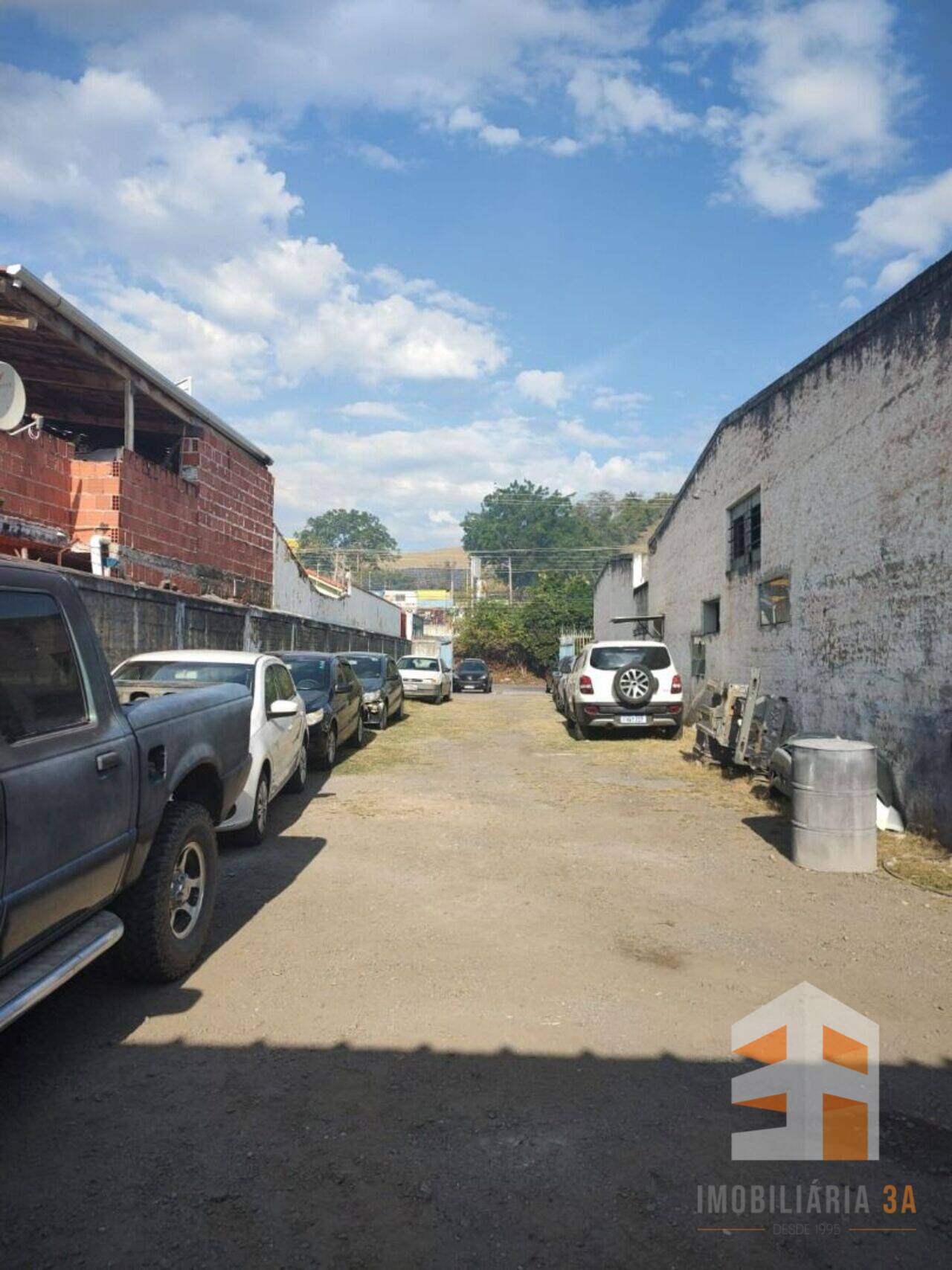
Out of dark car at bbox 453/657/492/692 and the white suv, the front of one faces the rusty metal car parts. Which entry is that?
the dark car

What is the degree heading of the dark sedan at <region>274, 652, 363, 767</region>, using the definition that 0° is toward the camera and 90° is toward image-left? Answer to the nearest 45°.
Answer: approximately 45°

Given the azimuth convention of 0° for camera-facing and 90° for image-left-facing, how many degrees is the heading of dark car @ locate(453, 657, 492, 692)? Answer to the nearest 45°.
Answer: approximately 0°

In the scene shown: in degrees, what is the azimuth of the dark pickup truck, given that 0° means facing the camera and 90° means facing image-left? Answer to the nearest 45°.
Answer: approximately 45°

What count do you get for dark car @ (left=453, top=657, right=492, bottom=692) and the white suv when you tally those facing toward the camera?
1

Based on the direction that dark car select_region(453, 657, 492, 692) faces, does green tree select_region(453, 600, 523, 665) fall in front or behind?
behind

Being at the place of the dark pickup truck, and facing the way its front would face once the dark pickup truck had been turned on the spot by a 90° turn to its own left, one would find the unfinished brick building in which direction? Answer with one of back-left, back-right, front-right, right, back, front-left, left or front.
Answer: back-left

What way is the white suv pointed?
away from the camera

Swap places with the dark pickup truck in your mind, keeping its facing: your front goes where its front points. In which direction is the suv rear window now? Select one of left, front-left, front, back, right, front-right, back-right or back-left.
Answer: back

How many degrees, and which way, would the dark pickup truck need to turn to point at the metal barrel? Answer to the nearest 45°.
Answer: approximately 135° to its left

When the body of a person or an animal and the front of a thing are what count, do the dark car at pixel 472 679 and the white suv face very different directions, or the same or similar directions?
very different directions
